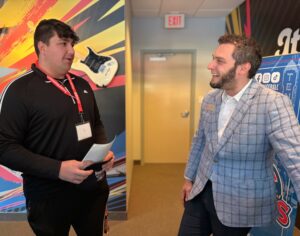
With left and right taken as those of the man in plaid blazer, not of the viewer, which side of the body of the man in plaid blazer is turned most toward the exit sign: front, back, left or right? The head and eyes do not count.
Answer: right

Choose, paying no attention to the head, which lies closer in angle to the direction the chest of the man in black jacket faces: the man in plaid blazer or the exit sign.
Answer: the man in plaid blazer

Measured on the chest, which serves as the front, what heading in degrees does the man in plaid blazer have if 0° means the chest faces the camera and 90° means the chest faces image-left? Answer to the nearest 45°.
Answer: approximately 45°

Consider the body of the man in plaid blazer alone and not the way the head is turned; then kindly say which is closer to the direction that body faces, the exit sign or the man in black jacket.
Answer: the man in black jacket

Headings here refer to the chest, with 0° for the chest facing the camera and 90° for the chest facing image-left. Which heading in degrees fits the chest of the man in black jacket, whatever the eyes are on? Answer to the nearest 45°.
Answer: approximately 315°
